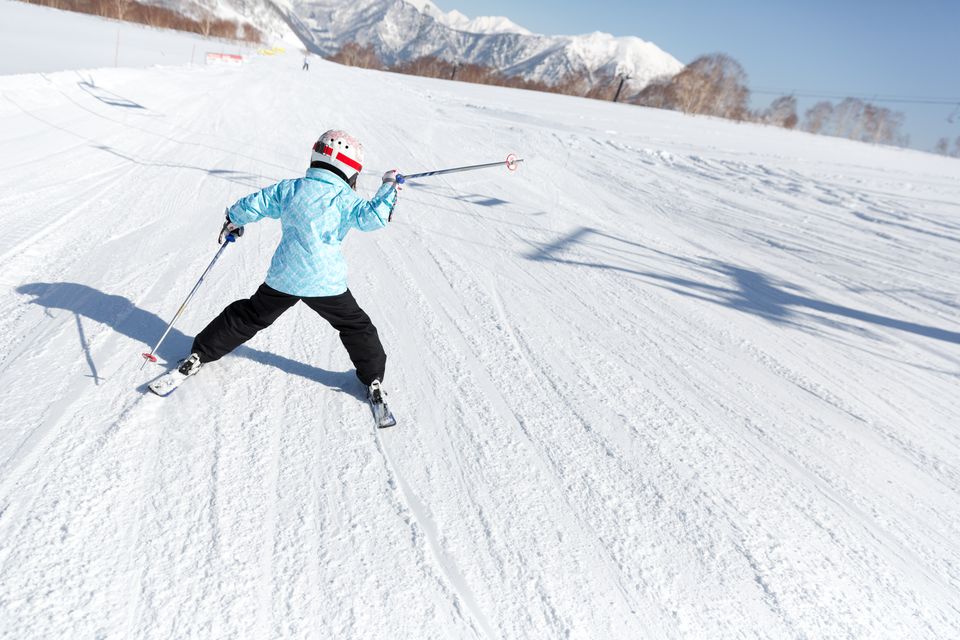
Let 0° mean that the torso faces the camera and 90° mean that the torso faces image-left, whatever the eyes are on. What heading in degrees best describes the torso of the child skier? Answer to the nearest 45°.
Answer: approximately 180°

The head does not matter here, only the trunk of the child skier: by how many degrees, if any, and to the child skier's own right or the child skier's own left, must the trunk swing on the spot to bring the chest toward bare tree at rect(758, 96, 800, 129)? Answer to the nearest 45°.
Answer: approximately 45° to the child skier's own right

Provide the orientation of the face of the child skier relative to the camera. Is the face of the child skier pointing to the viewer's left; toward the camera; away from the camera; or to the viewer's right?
away from the camera
